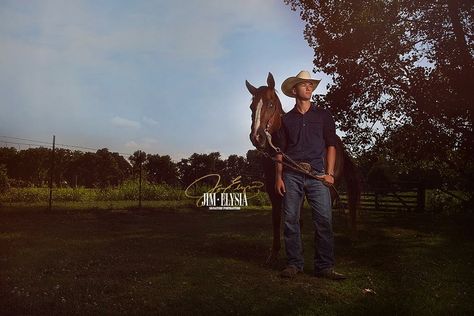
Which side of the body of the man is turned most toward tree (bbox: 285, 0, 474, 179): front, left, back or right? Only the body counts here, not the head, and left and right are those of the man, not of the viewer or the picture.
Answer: back

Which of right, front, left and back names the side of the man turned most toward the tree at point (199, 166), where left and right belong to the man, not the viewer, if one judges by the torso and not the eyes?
back

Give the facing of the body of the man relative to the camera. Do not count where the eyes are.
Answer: toward the camera

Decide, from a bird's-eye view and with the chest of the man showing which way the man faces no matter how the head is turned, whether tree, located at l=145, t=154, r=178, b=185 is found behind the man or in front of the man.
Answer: behind

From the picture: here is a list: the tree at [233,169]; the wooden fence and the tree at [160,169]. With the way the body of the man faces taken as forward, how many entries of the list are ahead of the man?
0

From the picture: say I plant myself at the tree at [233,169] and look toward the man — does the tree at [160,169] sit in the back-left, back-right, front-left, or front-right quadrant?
back-right

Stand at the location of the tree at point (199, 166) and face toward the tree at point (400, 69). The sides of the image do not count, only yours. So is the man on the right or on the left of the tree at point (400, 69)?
right

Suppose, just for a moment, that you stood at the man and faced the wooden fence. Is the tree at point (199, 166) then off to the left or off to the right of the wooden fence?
left

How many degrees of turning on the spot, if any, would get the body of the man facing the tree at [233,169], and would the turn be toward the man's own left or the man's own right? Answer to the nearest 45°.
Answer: approximately 180°

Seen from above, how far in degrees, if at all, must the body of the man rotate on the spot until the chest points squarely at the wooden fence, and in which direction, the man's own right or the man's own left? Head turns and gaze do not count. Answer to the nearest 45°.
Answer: approximately 180°
